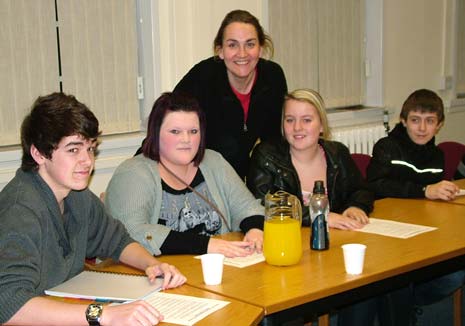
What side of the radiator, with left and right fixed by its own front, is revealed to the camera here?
front

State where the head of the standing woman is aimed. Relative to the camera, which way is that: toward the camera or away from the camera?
toward the camera

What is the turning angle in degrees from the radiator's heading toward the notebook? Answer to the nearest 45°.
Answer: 0° — it already faces it

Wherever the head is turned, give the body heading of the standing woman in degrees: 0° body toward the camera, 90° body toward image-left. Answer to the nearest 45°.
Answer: approximately 0°

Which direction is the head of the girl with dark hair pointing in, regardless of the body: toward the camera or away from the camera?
toward the camera

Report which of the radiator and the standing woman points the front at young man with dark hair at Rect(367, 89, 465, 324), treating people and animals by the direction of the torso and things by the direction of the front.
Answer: the radiator

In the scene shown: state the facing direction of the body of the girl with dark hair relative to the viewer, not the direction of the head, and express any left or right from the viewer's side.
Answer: facing the viewer and to the right of the viewer

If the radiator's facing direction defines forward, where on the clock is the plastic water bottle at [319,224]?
The plastic water bottle is roughly at 12 o'clock from the radiator.

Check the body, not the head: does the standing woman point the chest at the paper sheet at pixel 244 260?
yes

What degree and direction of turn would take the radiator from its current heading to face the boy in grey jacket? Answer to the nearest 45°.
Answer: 0° — it already faces them

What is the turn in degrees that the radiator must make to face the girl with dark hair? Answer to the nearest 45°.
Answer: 0° — it already faces them

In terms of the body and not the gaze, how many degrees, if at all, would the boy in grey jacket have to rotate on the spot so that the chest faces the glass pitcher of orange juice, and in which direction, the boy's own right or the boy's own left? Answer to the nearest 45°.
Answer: approximately 45° to the boy's own left

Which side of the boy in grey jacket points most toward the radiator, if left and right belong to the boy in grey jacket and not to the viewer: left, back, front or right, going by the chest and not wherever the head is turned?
left

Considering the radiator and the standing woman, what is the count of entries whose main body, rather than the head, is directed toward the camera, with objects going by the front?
2
